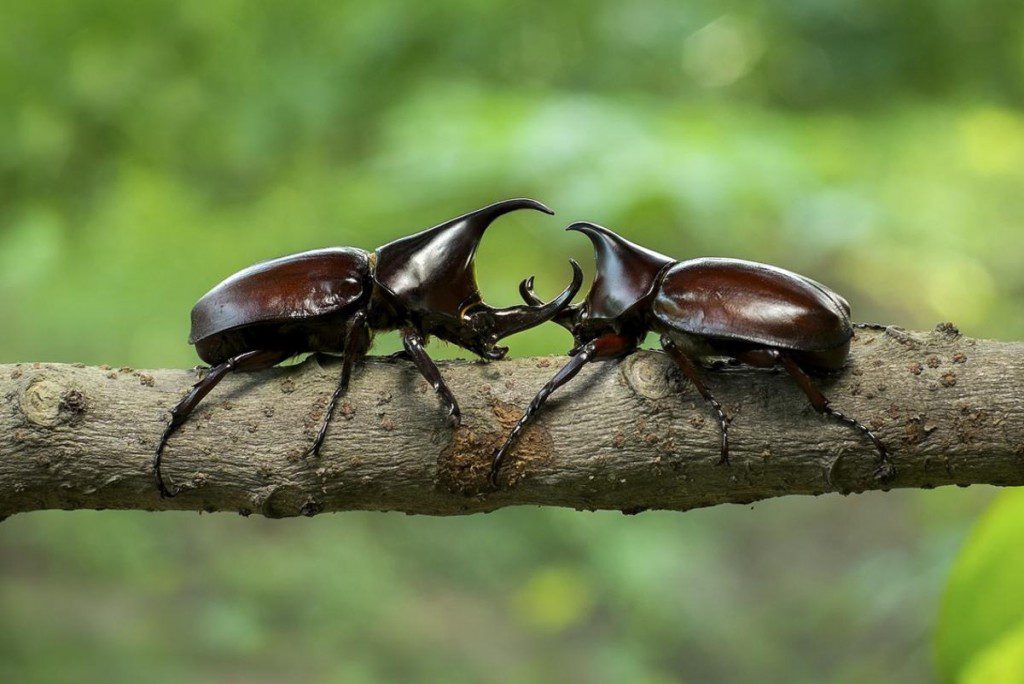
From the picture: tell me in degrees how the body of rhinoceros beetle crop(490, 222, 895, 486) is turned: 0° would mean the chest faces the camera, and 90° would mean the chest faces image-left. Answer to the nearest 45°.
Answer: approximately 90°

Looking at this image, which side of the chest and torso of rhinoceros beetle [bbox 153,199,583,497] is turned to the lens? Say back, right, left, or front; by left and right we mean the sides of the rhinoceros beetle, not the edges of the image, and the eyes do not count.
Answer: right

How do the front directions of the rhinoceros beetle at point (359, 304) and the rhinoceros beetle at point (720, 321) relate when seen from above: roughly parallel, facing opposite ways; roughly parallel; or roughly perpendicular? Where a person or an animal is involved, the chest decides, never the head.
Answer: roughly parallel, facing opposite ways

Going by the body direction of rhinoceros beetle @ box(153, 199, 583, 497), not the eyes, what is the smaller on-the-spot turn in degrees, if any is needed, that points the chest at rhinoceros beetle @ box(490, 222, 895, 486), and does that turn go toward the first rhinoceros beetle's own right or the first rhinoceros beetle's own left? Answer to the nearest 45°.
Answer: approximately 45° to the first rhinoceros beetle's own right

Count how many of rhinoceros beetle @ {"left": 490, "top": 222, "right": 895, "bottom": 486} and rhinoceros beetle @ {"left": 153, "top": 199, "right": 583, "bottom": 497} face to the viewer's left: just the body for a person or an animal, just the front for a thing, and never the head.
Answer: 1
